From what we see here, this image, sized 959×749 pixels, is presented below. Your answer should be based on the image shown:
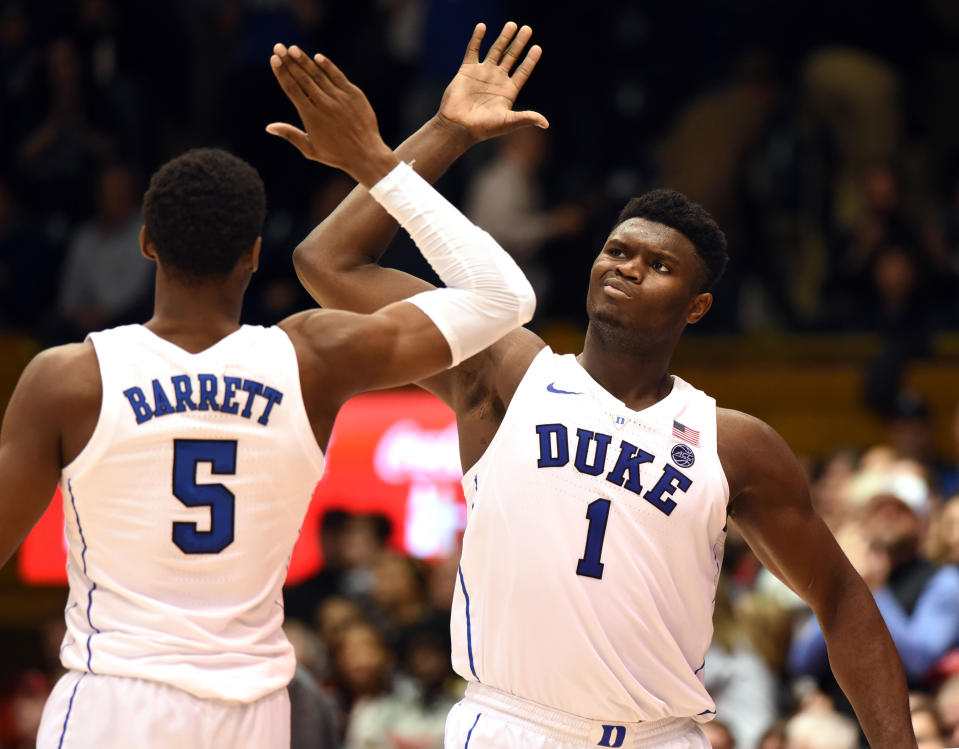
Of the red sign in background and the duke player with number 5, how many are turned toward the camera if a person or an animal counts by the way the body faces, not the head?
1

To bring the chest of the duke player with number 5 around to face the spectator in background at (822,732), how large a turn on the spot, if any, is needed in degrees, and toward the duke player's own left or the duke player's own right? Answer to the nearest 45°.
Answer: approximately 45° to the duke player's own right

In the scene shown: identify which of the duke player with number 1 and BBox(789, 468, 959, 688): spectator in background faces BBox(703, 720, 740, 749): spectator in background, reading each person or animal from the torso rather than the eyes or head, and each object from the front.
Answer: BBox(789, 468, 959, 688): spectator in background

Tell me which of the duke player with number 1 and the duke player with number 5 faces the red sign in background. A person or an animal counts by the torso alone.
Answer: the duke player with number 5

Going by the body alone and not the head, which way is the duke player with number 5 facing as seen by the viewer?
away from the camera

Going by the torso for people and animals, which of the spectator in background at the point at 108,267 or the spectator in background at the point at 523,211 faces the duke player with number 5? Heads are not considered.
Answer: the spectator in background at the point at 108,267

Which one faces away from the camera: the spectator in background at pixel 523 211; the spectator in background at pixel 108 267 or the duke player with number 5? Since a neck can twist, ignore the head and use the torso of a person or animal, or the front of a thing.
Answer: the duke player with number 5

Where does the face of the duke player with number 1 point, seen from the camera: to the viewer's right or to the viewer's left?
to the viewer's left
